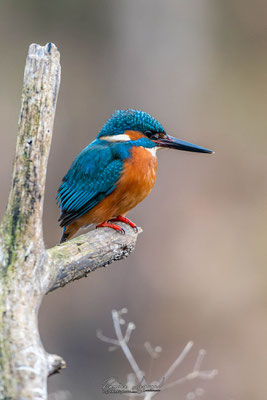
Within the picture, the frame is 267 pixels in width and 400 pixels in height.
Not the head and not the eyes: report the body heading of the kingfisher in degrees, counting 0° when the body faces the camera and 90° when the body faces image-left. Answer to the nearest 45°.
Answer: approximately 270°
